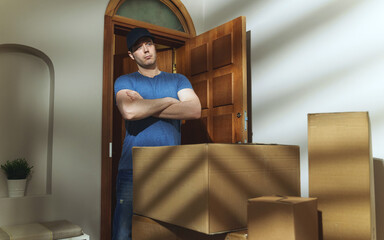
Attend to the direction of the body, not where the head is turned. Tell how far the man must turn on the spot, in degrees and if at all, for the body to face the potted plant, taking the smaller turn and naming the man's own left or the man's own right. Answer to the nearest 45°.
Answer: approximately 135° to the man's own right

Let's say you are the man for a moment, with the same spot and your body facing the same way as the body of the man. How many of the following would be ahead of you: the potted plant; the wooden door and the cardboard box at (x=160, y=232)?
1

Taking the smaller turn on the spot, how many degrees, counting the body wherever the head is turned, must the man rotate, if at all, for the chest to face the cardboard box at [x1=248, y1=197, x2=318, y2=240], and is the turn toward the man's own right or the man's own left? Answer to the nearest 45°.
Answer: approximately 45° to the man's own left

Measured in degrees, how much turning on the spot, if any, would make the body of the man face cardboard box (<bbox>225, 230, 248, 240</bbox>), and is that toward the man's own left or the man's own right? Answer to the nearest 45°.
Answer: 0° — they already face it

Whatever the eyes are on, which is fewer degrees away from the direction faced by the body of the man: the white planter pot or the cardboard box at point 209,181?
the cardboard box

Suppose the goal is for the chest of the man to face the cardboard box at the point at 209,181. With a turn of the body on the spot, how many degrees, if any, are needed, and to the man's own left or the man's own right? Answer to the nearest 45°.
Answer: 0° — they already face it

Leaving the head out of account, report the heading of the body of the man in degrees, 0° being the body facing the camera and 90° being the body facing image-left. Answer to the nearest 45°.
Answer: approximately 0°

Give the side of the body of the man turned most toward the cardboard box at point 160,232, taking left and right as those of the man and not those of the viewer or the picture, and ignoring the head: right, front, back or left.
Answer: front

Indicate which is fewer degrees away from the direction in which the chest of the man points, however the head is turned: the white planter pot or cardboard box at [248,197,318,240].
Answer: the cardboard box

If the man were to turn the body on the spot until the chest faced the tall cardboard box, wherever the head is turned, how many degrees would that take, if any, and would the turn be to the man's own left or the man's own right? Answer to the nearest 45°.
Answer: approximately 45° to the man's own left

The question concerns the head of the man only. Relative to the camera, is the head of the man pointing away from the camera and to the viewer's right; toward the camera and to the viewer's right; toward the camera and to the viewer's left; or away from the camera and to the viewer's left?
toward the camera and to the viewer's right

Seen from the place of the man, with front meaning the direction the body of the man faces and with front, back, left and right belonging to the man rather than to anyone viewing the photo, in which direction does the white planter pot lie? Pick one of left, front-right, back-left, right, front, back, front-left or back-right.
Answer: back-right
